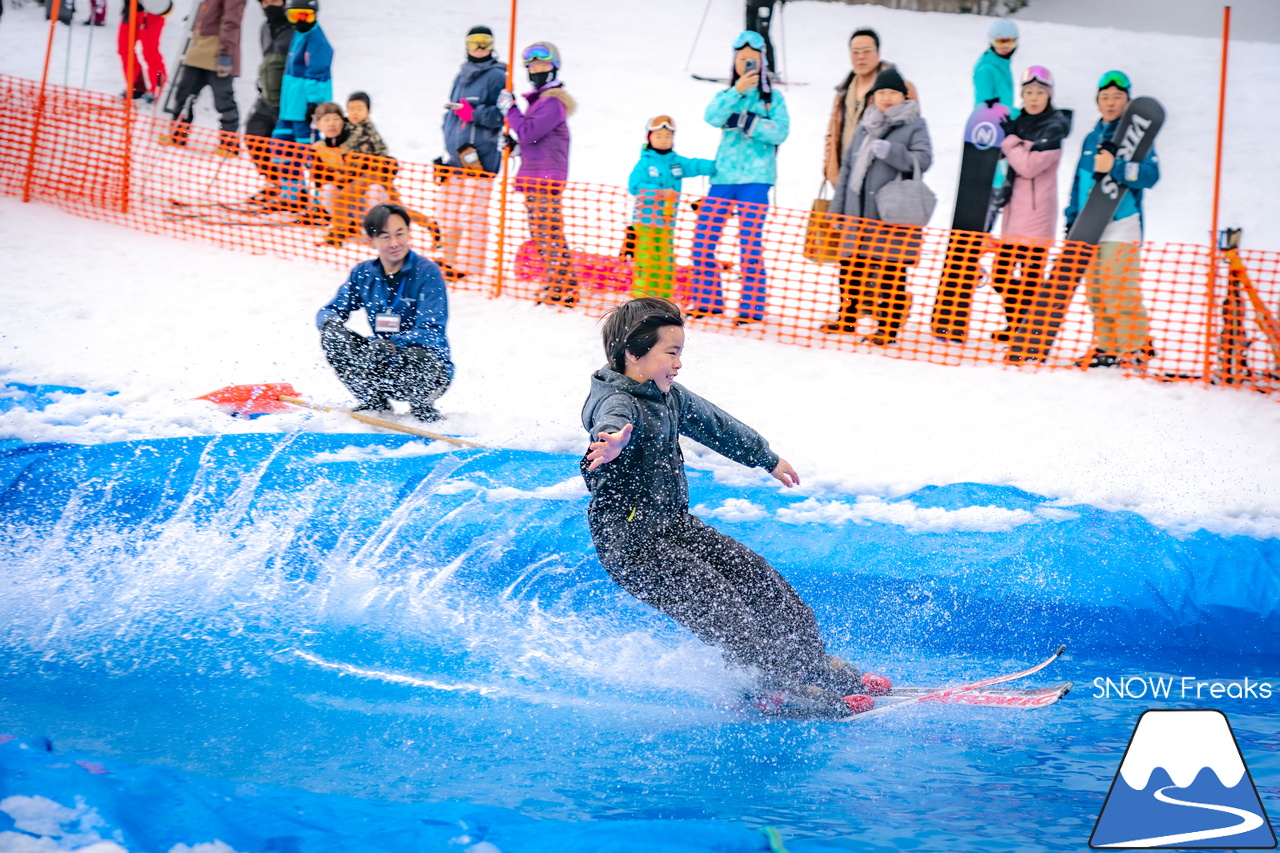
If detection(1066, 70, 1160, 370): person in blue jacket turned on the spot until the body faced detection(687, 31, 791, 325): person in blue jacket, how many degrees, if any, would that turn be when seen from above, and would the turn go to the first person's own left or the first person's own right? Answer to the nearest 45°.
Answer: approximately 45° to the first person's own right

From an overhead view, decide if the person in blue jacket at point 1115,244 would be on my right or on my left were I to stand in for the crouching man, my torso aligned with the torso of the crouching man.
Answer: on my left

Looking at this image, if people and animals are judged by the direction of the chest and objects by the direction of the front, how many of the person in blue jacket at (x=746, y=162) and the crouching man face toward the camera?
2

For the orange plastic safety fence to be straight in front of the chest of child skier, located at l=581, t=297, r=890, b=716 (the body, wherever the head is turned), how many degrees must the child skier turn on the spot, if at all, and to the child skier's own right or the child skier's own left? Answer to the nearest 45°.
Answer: approximately 135° to the child skier's own left

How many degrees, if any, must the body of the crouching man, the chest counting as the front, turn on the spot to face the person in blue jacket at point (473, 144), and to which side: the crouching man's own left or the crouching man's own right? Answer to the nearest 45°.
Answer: approximately 180°

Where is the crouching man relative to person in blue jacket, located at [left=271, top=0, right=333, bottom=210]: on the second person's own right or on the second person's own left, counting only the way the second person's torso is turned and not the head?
on the second person's own left

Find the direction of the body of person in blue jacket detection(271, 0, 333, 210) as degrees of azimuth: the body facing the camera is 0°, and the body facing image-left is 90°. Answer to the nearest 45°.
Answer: approximately 45°

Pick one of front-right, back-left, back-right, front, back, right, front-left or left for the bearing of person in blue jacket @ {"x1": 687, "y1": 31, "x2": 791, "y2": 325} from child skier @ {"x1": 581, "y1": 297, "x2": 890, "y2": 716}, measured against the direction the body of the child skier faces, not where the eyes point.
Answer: back-left
